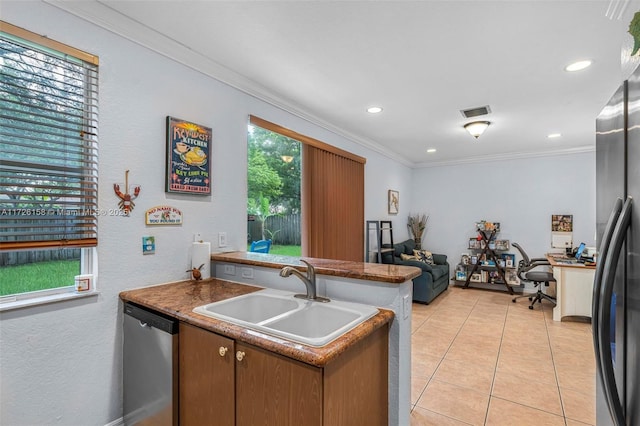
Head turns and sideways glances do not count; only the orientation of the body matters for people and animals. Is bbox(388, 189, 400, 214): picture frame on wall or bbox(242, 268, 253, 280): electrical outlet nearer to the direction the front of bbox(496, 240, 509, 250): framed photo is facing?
the electrical outlet

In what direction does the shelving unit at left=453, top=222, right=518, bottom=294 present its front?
toward the camera

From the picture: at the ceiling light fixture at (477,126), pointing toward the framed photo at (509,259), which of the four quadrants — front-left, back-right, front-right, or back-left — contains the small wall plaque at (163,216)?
back-left

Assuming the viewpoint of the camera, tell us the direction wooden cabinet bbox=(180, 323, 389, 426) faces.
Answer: facing the viewer and to the left of the viewer

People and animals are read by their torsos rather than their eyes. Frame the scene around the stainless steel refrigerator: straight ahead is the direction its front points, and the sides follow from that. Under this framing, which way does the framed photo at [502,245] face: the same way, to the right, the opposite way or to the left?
to the left

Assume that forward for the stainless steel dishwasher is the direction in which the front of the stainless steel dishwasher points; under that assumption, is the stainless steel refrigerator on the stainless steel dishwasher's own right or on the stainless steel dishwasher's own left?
on the stainless steel dishwasher's own left

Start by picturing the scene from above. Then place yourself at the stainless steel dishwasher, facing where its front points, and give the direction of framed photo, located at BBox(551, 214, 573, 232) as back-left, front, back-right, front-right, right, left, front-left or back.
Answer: back-left

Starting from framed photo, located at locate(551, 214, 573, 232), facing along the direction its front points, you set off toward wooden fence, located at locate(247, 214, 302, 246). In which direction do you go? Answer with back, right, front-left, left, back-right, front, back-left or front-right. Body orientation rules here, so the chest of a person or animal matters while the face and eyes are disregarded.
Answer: front-right

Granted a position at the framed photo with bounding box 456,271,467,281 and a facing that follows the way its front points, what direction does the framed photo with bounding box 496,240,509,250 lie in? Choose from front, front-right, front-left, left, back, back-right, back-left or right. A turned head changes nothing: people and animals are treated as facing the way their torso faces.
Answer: left

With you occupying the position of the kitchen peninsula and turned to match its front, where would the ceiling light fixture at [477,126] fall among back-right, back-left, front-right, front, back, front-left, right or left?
back

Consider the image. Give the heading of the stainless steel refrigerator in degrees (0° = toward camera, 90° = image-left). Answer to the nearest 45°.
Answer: approximately 90°

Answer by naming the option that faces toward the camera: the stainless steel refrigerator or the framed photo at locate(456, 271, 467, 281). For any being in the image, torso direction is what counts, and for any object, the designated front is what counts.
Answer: the framed photo

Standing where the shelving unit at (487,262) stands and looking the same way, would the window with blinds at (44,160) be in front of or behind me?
in front

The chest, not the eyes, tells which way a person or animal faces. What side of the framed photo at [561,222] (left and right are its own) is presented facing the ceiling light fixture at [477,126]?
front

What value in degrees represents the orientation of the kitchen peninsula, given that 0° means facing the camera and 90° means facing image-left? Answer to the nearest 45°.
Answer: approximately 45°

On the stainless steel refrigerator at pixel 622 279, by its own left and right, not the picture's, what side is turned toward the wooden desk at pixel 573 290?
right

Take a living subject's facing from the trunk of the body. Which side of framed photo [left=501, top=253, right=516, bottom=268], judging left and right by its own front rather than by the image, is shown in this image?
front
